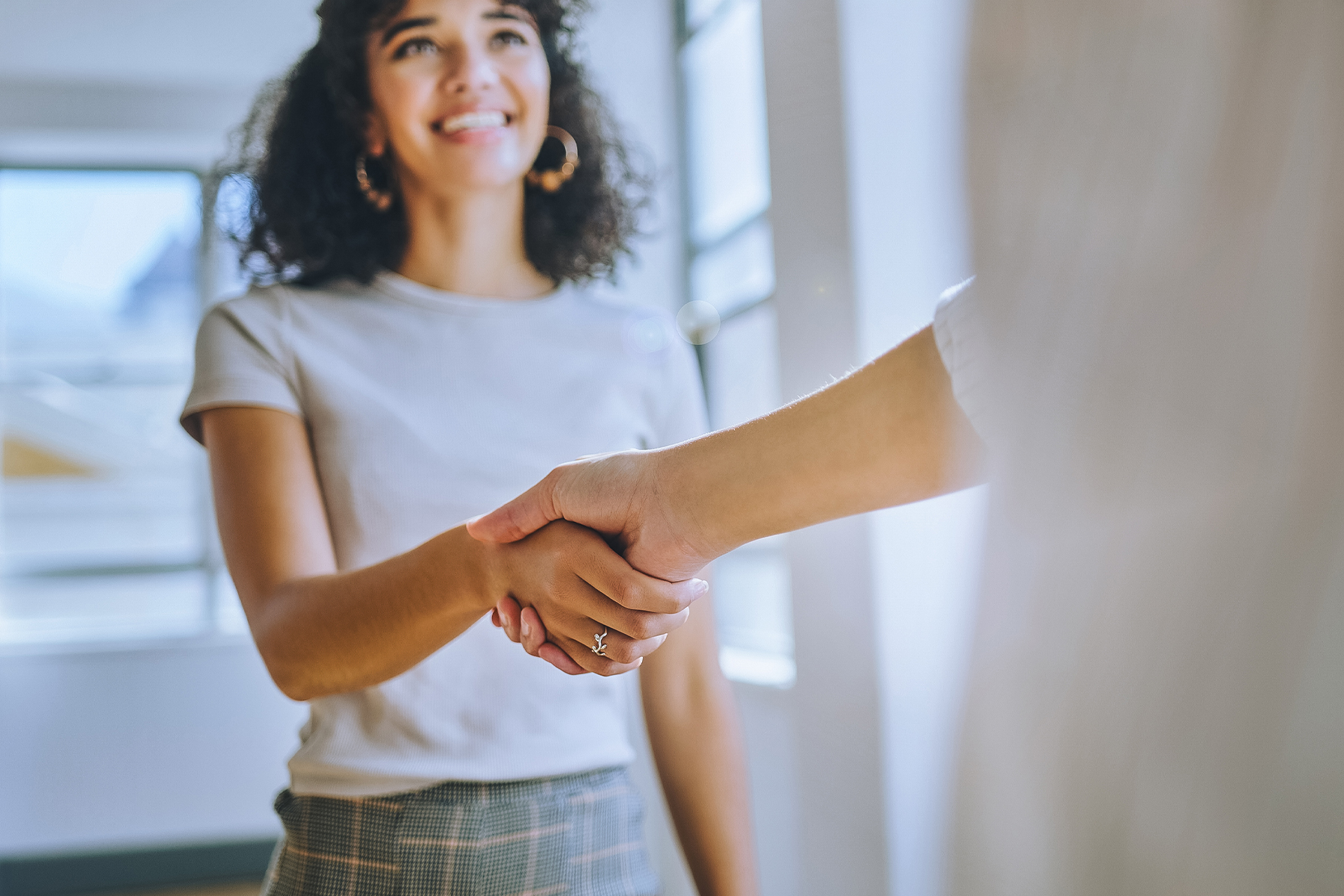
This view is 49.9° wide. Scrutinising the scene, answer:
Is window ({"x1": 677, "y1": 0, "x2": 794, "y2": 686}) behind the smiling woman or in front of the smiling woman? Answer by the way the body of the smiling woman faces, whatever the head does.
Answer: behind

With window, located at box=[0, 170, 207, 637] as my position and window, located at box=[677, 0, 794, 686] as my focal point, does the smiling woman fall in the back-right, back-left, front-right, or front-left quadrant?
front-right

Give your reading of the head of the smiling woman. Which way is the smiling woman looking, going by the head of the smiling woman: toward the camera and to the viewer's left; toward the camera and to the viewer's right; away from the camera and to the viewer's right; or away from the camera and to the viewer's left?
toward the camera and to the viewer's right

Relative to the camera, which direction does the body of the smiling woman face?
toward the camera

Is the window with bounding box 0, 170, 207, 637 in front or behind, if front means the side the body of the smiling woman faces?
behind
